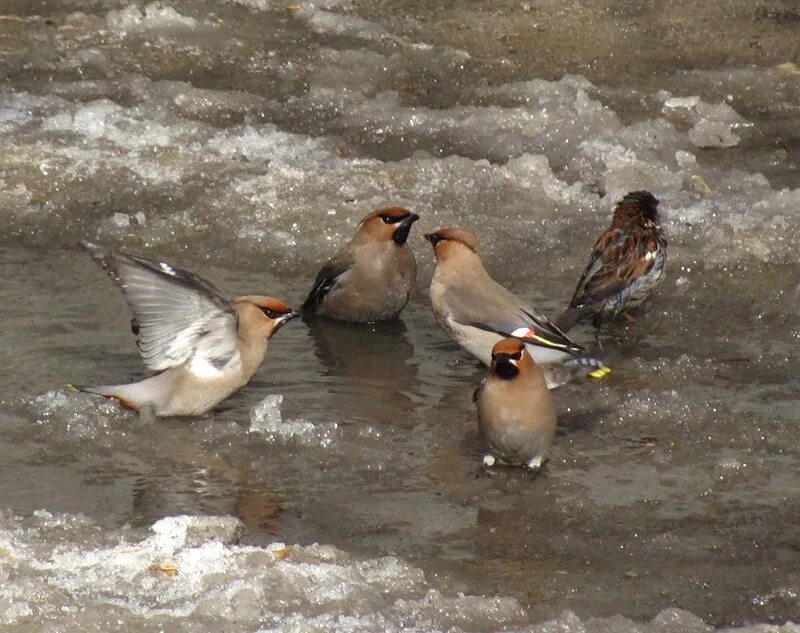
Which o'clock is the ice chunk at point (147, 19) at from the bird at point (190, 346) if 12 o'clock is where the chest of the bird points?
The ice chunk is roughly at 9 o'clock from the bird.

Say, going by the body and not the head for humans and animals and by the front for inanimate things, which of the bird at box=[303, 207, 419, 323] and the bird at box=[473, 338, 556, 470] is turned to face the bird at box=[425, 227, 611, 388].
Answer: the bird at box=[303, 207, 419, 323]

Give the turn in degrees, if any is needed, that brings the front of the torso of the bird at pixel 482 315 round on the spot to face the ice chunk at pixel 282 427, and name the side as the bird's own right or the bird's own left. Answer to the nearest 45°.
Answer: approximately 45° to the bird's own left

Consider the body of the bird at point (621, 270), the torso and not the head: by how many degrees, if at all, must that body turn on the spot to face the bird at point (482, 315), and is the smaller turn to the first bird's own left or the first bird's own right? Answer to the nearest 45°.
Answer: approximately 180°

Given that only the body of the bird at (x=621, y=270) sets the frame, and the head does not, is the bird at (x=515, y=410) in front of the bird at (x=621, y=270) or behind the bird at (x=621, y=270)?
behind

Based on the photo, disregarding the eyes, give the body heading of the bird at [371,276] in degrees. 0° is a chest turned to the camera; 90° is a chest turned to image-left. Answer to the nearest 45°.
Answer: approximately 315°

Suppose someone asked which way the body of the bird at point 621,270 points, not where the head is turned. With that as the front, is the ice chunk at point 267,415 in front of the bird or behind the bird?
behind

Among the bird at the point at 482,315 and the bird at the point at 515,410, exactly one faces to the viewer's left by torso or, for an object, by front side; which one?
the bird at the point at 482,315

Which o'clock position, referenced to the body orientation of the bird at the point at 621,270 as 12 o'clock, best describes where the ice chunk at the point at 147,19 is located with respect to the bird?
The ice chunk is roughly at 9 o'clock from the bird.

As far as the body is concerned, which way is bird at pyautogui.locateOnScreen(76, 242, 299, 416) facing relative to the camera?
to the viewer's right

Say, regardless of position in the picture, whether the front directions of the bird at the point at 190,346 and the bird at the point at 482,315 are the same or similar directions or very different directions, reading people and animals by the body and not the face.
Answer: very different directions

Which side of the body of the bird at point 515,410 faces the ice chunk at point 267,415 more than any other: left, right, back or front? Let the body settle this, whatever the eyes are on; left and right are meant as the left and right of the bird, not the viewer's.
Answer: right

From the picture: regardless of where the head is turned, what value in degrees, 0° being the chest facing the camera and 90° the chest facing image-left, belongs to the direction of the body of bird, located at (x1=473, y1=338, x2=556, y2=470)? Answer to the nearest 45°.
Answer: approximately 0°

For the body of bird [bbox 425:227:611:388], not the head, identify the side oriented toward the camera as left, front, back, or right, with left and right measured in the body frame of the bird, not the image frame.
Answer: left

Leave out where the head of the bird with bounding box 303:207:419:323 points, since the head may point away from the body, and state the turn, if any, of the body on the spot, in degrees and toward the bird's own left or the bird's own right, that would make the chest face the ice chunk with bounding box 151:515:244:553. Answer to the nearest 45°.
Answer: approximately 45° to the bird's own right

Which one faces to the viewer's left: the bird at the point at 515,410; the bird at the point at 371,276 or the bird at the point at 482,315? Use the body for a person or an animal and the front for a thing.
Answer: the bird at the point at 482,315
